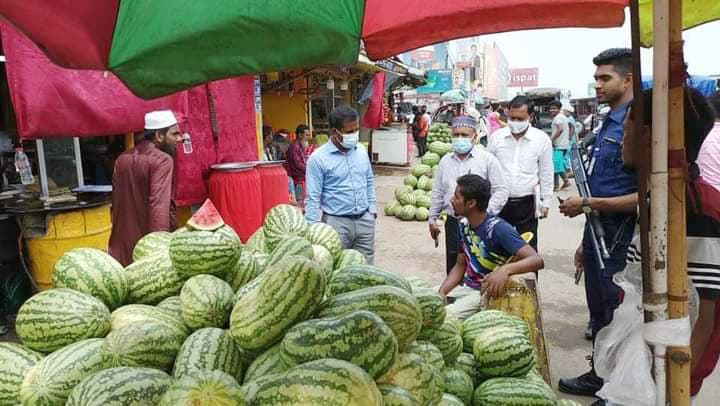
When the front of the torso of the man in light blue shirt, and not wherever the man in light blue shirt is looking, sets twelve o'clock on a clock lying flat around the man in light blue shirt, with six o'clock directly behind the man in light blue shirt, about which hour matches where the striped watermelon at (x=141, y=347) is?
The striped watermelon is roughly at 2 o'clock from the man in light blue shirt.

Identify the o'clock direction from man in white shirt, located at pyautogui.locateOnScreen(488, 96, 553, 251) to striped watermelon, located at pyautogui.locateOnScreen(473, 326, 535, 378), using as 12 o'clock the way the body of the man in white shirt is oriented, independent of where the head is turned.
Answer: The striped watermelon is roughly at 12 o'clock from the man in white shirt.

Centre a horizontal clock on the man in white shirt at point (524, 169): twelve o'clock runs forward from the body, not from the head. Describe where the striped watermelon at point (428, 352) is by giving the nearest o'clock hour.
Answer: The striped watermelon is roughly at 12 o'clock from the man in white shirt.

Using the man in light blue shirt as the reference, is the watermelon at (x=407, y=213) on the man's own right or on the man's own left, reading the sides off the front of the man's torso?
on the man's own left

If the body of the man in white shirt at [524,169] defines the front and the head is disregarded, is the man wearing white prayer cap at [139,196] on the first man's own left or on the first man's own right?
on the first man's own right

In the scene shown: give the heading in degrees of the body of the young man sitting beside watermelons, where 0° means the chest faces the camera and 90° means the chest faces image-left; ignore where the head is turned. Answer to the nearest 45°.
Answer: approximately 45°
